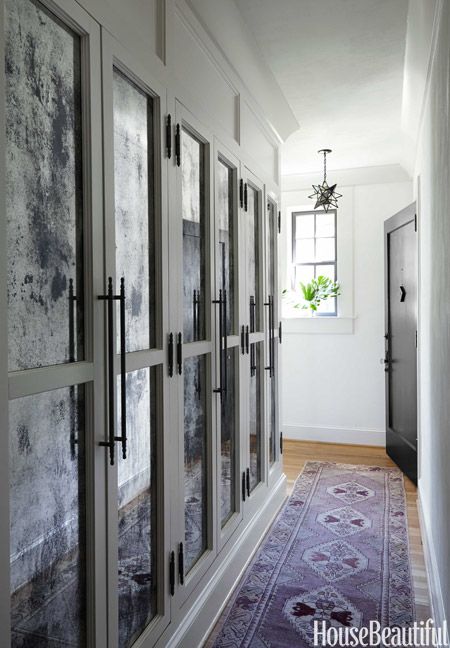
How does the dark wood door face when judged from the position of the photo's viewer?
facing to the left of the viewer

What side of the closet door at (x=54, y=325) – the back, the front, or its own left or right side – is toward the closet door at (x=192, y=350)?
left

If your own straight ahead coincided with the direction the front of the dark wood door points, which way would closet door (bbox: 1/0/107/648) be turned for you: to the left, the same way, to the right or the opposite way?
the opposite way

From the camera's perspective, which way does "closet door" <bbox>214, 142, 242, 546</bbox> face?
to the viewer's right

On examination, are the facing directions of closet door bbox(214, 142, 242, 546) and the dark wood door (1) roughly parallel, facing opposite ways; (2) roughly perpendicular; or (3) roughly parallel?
roughly parallel, facing opposite ways

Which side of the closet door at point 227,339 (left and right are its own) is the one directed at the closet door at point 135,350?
right

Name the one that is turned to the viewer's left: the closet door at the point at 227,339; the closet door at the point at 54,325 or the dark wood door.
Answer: the dark wood door

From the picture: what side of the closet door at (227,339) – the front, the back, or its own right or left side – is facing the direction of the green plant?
left
